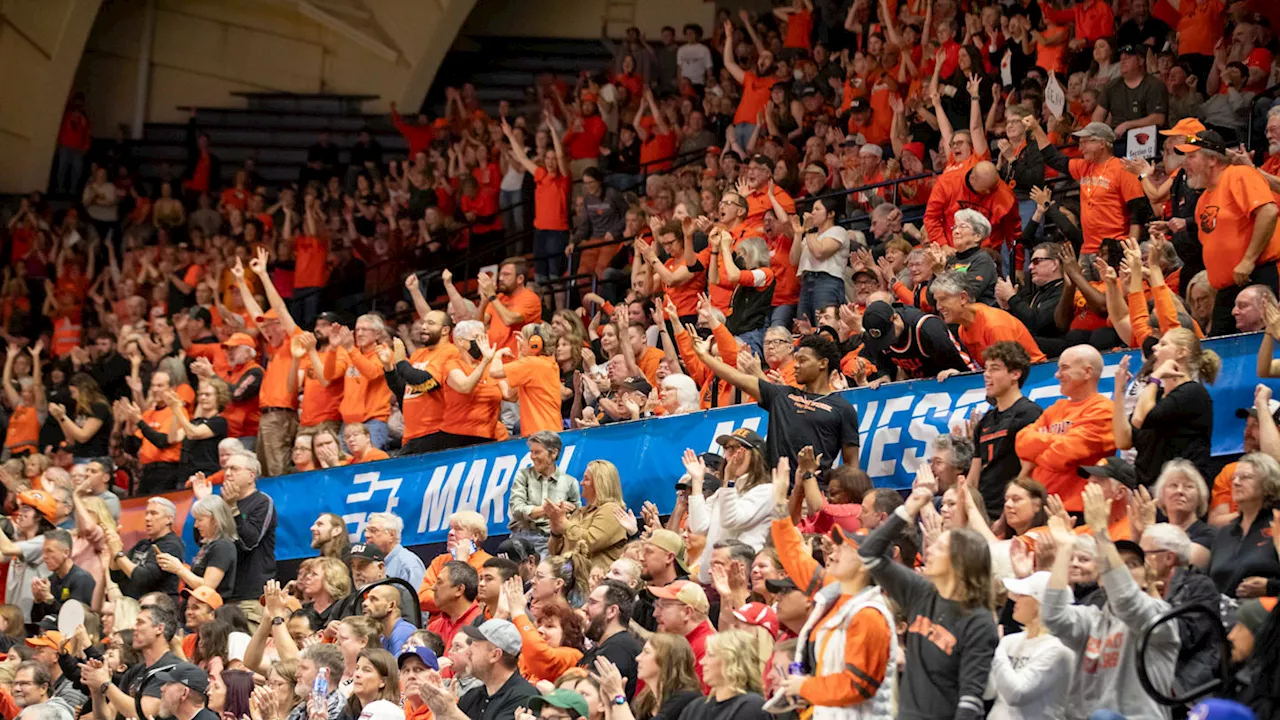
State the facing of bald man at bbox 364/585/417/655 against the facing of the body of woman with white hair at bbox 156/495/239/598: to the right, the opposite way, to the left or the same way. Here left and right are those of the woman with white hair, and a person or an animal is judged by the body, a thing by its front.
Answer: the same way

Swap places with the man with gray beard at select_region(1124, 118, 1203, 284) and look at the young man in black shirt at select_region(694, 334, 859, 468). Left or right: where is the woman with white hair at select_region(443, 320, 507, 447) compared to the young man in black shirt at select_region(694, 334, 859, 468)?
right

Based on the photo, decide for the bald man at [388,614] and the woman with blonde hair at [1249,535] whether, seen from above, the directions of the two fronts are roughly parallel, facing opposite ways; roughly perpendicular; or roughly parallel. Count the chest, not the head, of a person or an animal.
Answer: roughly parallel

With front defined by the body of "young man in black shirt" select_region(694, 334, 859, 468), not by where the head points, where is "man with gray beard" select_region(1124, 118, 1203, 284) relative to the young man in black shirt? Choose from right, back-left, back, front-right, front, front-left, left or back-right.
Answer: back

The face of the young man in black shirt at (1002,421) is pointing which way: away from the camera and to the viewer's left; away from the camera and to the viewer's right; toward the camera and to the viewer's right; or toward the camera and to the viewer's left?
toward the camera and to the viewer's left

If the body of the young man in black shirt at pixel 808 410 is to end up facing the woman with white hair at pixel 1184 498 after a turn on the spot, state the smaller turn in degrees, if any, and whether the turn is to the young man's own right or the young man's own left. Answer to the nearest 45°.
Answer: approximately 90° to the young man's own left

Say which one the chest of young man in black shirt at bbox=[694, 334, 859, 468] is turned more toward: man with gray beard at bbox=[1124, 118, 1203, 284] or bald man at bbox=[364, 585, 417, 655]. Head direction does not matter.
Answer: the bald man

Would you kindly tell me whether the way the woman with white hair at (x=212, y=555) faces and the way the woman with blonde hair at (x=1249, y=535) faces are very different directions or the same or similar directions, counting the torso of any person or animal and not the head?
same or similar directions

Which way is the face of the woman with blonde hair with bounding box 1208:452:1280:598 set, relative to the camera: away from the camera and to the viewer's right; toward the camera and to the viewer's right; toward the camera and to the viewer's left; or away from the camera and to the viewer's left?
toward the camera and to the viewer's left

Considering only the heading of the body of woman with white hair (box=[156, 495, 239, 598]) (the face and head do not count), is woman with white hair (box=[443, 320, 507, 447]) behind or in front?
behind

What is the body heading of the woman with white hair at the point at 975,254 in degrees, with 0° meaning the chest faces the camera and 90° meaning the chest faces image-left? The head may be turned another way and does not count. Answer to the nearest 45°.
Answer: approximately 45°

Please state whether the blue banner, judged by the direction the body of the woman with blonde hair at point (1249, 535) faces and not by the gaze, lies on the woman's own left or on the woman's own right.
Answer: on the woman's own right

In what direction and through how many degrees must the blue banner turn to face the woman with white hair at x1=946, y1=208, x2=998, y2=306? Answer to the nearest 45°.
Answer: approximately 135° to its left
